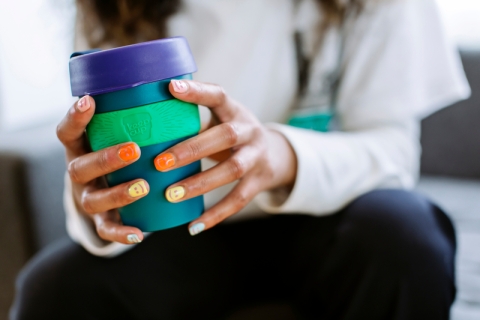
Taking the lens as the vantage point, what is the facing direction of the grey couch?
facing the viewer

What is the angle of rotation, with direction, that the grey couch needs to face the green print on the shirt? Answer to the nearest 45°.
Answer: approximately 45° to its left
